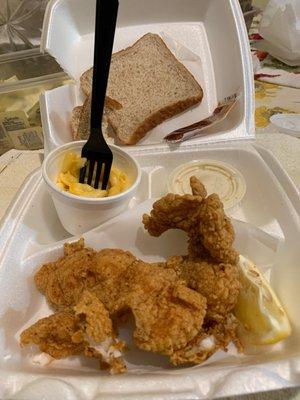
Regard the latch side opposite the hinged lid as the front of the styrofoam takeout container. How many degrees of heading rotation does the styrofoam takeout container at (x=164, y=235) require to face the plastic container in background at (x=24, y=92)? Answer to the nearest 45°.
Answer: approximately 135° to its right

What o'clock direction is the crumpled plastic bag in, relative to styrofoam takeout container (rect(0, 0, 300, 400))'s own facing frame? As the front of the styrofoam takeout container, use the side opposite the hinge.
The crumpled plastic bag is roughly at 7 o'clock from the styrofoam takeout container.

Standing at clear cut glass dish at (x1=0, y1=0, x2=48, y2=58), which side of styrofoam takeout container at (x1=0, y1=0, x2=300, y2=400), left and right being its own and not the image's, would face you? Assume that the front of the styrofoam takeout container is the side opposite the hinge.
back
